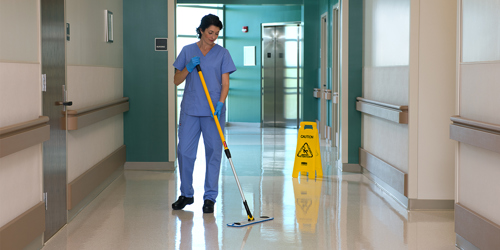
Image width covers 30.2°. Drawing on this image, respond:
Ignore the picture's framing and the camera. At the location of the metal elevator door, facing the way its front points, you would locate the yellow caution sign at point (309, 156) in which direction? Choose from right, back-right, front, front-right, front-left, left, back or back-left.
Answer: front

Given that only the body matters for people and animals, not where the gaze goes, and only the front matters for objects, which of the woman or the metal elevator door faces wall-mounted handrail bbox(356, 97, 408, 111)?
the metal elevator door

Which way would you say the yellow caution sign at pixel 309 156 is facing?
toward the camera

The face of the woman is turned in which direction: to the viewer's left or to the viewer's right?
to the viewer's right

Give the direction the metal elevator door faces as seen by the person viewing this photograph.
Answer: facing the viewer

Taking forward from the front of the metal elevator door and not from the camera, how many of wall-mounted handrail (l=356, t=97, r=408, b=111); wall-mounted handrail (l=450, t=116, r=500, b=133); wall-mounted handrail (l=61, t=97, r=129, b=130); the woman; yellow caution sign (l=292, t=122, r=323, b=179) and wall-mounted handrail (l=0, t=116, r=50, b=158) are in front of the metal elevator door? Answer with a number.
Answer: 6

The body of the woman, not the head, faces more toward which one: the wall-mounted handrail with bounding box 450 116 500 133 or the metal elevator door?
the wall-mounted handrail

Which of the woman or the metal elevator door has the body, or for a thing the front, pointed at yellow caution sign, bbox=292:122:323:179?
the metal elevator door

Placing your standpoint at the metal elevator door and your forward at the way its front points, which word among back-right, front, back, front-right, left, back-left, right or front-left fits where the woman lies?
front

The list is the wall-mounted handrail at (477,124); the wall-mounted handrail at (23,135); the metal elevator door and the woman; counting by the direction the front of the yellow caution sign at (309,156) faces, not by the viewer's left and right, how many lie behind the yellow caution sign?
1

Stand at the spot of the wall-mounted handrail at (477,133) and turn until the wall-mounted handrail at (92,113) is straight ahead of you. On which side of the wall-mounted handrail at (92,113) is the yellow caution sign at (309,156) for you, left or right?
right
